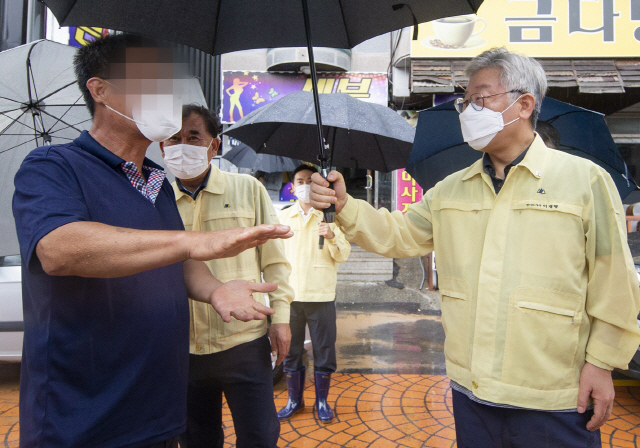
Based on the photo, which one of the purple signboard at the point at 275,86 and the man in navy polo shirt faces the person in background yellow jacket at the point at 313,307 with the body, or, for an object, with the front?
the purple signboard

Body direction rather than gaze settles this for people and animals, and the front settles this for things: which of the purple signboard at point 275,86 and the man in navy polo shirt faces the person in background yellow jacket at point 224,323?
the purple signboard

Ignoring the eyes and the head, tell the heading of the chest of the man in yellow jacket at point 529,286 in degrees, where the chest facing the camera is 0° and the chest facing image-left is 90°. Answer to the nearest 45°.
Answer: approximately 45°

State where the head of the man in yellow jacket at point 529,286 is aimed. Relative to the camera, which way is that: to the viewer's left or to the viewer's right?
to the viewer's left

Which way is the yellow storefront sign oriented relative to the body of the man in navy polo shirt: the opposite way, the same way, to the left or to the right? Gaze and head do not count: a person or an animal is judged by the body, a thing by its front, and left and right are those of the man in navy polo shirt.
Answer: to the right

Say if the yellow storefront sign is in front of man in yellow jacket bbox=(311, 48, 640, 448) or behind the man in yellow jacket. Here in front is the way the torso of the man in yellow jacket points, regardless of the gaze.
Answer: behind

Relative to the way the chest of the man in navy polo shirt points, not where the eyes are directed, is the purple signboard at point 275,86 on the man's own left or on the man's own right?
on the man's own left

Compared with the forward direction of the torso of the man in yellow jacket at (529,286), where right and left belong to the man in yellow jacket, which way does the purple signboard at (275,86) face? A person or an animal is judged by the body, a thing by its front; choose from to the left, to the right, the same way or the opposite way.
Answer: to the left

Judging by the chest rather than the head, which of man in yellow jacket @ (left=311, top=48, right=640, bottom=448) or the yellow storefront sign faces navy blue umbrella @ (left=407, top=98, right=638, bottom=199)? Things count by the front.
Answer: the yellow storefront sign

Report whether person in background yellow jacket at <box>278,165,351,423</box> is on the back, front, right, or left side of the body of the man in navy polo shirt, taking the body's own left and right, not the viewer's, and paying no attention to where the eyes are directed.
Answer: left

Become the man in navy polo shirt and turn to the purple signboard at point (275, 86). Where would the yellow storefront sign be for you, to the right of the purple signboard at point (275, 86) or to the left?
right

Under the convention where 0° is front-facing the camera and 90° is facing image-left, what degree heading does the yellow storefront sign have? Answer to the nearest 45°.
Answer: approximately 0°

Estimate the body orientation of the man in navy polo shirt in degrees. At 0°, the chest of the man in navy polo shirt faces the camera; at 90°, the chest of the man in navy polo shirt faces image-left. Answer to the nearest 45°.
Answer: approximately 315°

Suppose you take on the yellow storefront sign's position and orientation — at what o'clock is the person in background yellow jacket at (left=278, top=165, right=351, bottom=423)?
The person in background yellow jacket is roughly at 1 o'clock from the yellow storefront sign.
